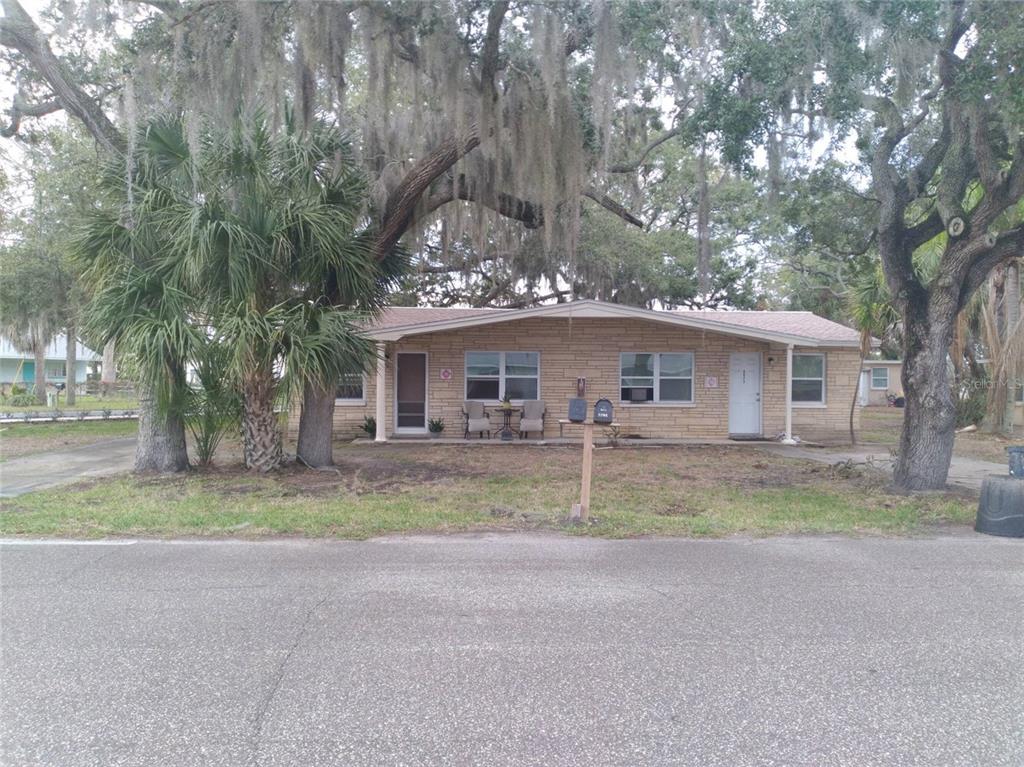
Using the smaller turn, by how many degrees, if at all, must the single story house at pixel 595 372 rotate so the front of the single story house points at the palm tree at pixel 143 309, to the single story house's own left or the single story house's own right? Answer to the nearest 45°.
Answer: approximately 45° to the single story house's own right

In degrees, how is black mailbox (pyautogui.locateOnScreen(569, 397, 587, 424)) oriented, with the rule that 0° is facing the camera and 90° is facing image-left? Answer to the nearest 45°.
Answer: approximately 0°

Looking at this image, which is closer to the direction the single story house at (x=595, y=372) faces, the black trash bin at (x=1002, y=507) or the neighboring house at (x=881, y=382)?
the black trash bin

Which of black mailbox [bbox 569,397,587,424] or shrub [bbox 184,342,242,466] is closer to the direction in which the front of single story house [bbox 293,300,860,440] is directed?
the black mailbox

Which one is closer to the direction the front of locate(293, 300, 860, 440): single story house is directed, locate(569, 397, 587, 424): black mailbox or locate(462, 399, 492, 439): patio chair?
the black mailbox

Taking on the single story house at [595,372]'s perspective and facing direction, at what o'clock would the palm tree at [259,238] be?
The palm tree is roughly at 1 o'clock from the single story house.

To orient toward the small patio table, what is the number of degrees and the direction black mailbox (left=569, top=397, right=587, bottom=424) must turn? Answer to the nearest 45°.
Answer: approximately 180°

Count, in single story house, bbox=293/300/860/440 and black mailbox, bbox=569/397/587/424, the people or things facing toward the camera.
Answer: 2

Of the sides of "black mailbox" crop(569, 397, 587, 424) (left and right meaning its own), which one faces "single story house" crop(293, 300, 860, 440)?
back

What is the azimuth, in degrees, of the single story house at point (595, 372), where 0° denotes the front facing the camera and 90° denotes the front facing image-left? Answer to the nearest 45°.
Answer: approximately 0°
